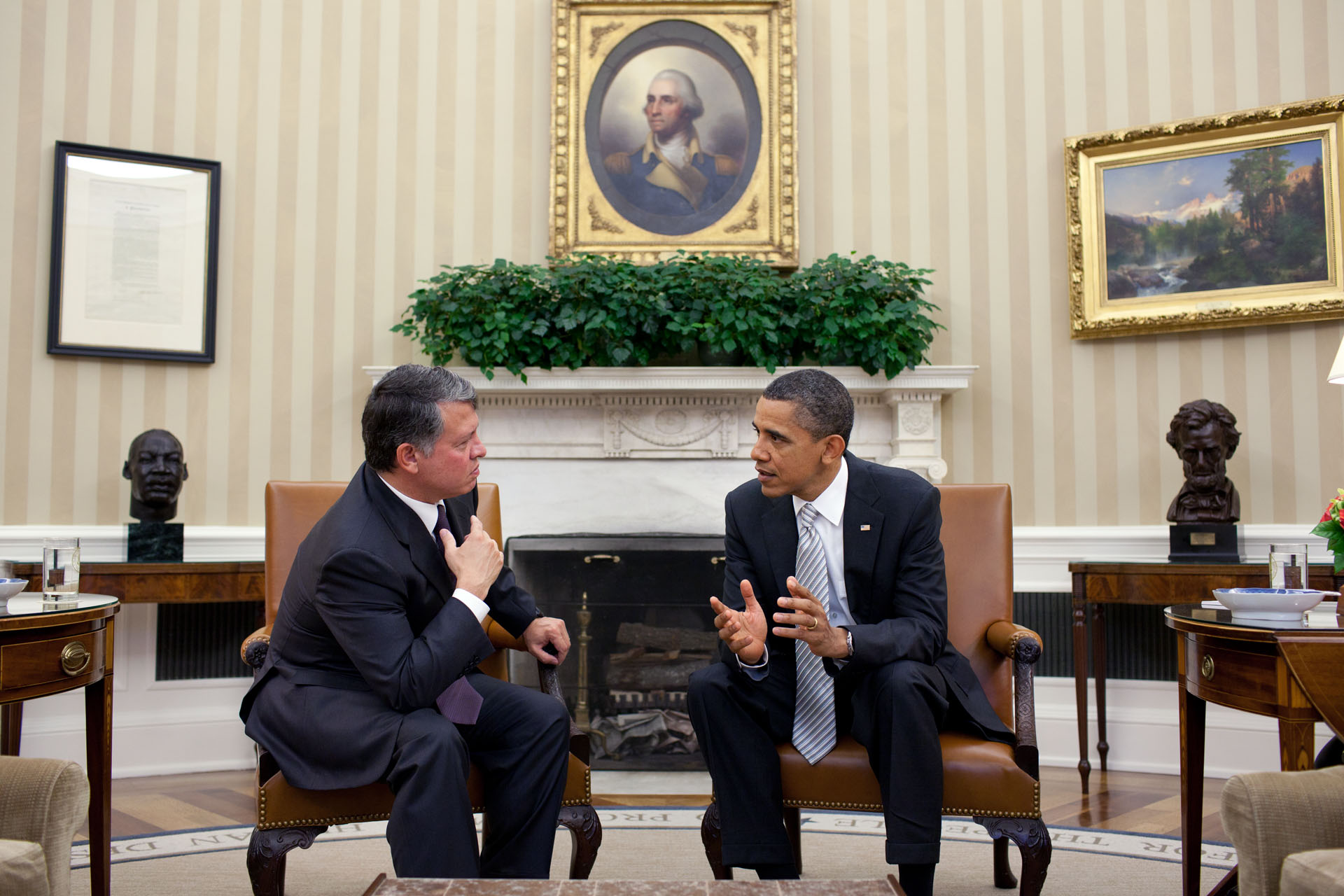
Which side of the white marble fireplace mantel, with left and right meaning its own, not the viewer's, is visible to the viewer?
front

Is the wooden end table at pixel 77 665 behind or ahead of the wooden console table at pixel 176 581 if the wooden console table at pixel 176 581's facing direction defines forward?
ahead

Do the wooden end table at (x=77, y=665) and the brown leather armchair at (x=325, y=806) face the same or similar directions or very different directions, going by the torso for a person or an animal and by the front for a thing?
same or similar directions

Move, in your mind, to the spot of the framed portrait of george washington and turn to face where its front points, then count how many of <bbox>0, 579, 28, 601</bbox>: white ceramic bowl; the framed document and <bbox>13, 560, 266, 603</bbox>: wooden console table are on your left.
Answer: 0

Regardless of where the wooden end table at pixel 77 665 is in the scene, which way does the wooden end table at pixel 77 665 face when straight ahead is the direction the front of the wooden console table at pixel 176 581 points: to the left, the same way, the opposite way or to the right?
the same way

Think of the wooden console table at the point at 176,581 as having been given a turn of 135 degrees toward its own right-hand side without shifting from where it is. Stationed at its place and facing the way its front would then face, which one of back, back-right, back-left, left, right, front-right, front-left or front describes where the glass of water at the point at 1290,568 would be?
back

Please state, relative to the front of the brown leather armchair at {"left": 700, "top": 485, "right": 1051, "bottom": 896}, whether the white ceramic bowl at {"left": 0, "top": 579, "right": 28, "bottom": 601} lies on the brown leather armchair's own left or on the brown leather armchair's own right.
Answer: on the brown leather armchair's own right

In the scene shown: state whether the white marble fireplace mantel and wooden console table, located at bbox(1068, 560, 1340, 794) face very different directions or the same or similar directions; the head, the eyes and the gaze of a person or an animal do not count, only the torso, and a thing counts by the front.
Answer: same or similar directions

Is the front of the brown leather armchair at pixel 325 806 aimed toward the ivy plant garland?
no

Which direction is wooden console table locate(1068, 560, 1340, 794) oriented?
toward the camera

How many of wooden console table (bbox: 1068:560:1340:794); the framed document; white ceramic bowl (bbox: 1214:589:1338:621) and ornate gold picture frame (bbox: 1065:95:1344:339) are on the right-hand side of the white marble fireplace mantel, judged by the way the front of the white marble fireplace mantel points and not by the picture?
1

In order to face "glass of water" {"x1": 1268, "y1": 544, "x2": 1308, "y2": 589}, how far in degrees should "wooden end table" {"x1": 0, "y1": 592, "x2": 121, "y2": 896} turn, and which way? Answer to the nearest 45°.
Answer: approximately 45° to its left

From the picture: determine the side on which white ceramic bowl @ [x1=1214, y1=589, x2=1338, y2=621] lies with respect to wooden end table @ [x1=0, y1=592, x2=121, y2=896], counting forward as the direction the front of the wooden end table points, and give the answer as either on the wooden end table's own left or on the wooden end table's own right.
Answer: on the wooden end table's own left

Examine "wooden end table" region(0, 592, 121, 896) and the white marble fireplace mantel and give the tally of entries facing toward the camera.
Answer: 2
